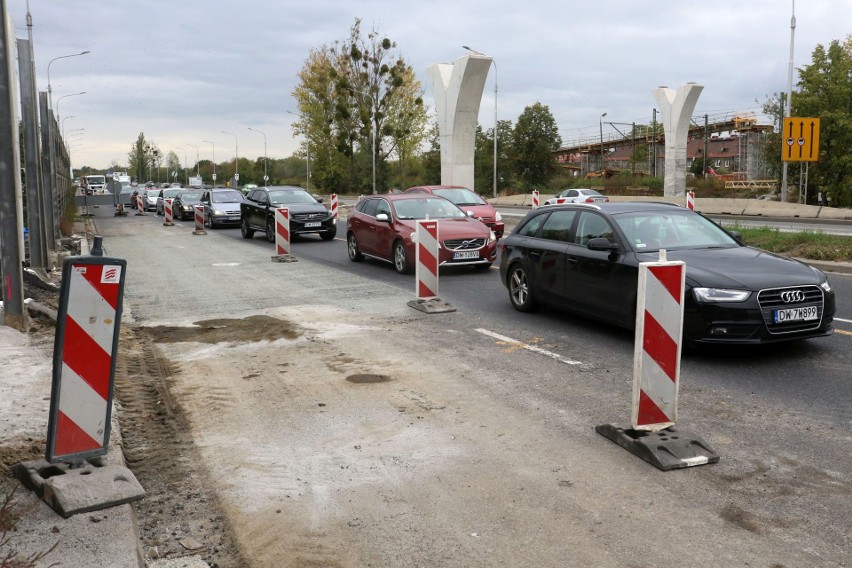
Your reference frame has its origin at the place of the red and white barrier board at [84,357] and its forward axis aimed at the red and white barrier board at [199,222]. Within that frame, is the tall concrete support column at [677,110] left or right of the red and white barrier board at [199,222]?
right

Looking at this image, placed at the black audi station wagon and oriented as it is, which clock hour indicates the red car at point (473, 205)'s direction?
The red car is roughly at 7 o'clock from the black audi station wagon.

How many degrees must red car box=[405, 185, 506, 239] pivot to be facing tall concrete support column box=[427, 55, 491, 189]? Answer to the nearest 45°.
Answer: approximately 135° to its left

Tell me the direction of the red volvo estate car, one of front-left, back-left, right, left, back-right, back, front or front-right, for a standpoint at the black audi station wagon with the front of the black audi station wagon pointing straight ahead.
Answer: back

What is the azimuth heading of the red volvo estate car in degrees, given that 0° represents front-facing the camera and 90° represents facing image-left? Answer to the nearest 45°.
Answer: approximately 315°

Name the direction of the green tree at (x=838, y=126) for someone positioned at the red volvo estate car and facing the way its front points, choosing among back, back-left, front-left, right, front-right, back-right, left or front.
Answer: left

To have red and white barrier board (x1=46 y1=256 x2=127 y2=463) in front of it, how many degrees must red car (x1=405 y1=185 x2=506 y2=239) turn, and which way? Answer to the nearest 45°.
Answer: approximately 45° to its right

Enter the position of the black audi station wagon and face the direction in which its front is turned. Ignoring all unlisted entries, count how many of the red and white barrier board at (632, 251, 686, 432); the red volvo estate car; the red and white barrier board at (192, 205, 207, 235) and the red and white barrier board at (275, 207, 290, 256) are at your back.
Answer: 3

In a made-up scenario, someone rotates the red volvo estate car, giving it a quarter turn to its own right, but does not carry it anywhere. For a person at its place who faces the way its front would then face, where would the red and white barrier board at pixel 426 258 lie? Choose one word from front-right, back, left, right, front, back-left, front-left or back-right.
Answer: front-left

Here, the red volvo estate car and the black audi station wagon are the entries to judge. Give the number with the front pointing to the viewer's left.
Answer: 0

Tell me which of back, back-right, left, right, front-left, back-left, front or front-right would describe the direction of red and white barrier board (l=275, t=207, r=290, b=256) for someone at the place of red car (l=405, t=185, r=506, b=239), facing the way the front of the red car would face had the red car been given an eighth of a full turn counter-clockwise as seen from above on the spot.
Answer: back-right

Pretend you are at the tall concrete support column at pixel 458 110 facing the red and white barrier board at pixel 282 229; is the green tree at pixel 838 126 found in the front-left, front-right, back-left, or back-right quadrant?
back-left
